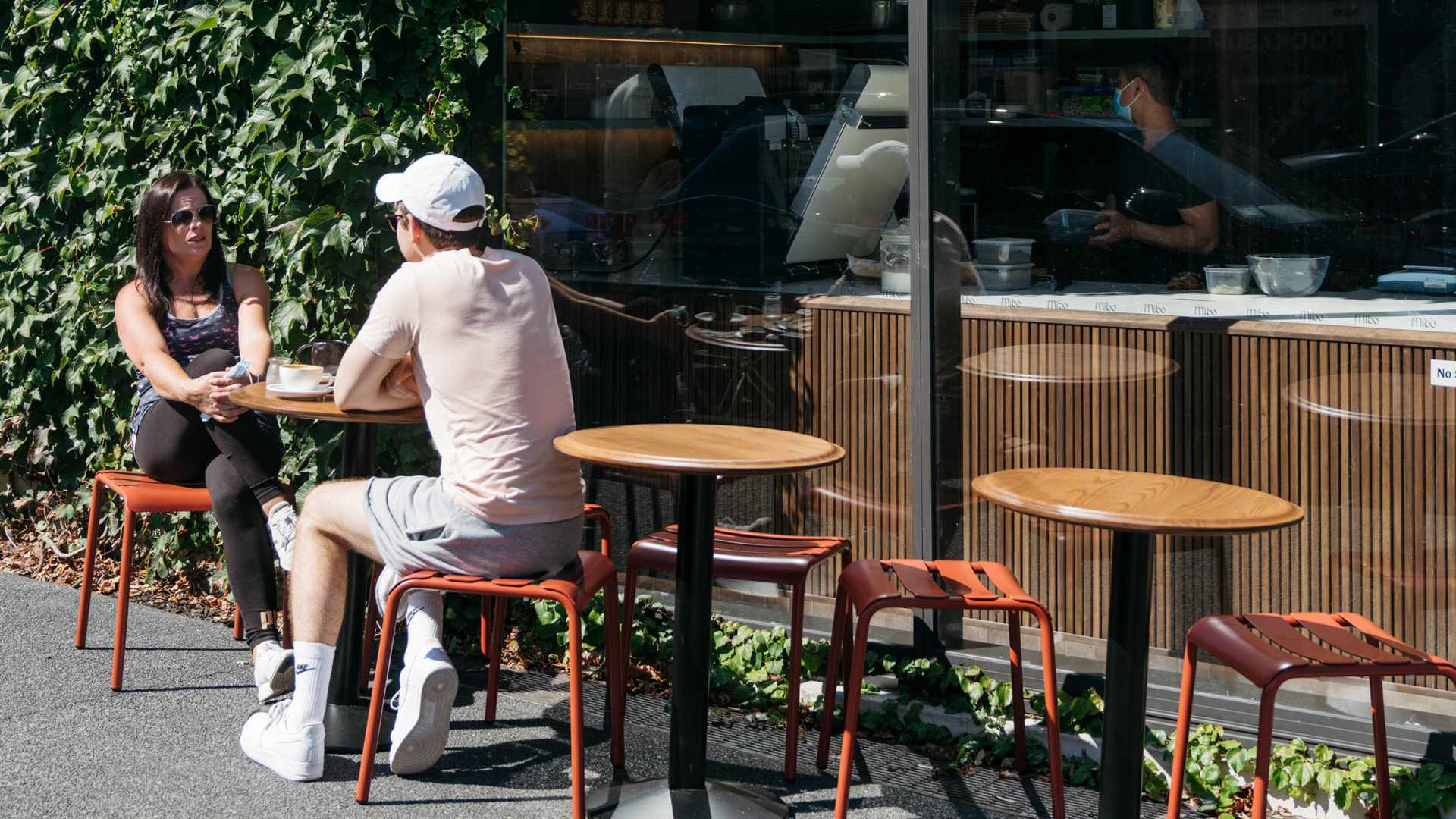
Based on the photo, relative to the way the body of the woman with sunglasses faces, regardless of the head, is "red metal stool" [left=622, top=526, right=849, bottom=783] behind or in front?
in front

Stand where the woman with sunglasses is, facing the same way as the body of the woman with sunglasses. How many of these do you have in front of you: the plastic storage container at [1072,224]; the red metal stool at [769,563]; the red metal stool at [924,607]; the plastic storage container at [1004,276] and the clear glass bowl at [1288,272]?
5

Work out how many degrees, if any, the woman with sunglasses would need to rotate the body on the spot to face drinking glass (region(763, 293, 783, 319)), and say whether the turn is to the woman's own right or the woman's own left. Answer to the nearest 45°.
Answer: approximately 45° to the woman's own left

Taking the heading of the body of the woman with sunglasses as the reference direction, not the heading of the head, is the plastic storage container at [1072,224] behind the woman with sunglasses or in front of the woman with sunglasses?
in front

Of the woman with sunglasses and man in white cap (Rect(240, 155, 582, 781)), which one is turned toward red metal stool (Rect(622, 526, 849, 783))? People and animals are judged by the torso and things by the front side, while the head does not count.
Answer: the woman with sunglasses

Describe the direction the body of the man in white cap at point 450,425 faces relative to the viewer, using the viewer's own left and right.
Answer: facing away from the viewer and to the left of the viewer

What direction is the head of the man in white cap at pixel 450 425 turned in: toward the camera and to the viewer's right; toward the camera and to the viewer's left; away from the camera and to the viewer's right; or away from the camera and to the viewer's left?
away from the camera and to the viewer's left

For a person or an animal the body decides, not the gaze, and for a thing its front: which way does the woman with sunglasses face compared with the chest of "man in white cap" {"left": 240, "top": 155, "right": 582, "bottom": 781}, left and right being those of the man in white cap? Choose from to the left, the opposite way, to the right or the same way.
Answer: the opposite way

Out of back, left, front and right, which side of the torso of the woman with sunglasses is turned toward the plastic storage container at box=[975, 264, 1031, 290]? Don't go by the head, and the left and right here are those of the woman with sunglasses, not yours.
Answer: left
